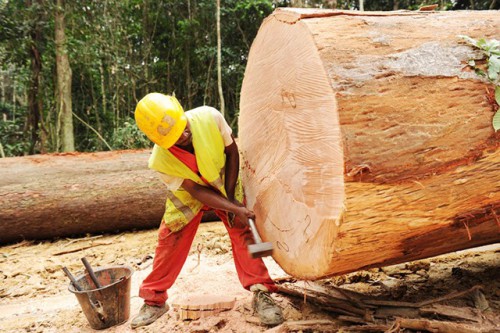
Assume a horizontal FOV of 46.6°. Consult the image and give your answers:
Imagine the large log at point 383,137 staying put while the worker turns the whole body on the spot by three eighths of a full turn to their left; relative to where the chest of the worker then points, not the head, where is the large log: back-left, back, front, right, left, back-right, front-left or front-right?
right

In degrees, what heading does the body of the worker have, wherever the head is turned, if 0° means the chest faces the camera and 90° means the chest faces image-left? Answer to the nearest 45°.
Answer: approximately 0°

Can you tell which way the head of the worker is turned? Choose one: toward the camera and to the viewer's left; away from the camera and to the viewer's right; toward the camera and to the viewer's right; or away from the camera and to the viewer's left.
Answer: toward the camera and to the viewer's right

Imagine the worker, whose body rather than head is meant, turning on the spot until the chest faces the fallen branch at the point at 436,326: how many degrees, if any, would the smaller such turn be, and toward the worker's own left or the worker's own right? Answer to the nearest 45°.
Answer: approximately 45° to the worker's own left

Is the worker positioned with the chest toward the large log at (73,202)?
no

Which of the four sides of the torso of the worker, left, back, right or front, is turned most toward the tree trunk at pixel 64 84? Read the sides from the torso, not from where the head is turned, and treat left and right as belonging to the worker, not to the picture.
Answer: back

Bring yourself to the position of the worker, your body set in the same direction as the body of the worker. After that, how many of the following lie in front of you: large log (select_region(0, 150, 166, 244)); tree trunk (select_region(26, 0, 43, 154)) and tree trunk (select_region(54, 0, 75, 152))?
0
